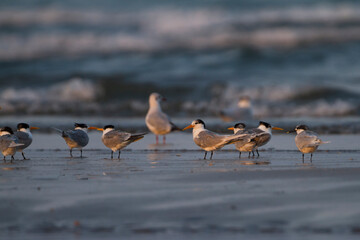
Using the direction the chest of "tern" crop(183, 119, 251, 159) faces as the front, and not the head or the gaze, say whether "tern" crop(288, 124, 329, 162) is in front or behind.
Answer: behind

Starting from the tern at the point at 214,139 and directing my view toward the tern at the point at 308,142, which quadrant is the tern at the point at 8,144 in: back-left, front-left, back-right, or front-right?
back-right

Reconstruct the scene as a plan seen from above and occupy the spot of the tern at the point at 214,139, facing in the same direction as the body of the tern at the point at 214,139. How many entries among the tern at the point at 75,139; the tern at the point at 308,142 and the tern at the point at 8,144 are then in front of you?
2

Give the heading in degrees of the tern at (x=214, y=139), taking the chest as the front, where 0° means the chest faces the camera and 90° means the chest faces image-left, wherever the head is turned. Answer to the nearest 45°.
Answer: approximately 90°

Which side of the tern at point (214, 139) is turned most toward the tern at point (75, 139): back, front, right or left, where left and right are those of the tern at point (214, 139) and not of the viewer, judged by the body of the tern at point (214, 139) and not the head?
front

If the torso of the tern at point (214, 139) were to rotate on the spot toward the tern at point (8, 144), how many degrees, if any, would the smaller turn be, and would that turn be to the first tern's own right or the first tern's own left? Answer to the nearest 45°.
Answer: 0° — it already faces it

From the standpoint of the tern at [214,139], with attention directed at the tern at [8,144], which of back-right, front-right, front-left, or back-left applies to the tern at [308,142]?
back-left
